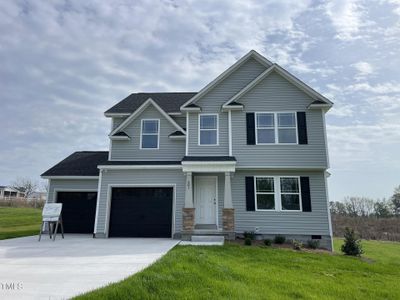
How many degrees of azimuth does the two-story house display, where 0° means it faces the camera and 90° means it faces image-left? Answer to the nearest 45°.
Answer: approximately 0°

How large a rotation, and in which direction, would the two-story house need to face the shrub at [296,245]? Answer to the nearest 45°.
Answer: approximately 45° to its left

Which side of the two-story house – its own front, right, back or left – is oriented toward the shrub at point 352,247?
left
